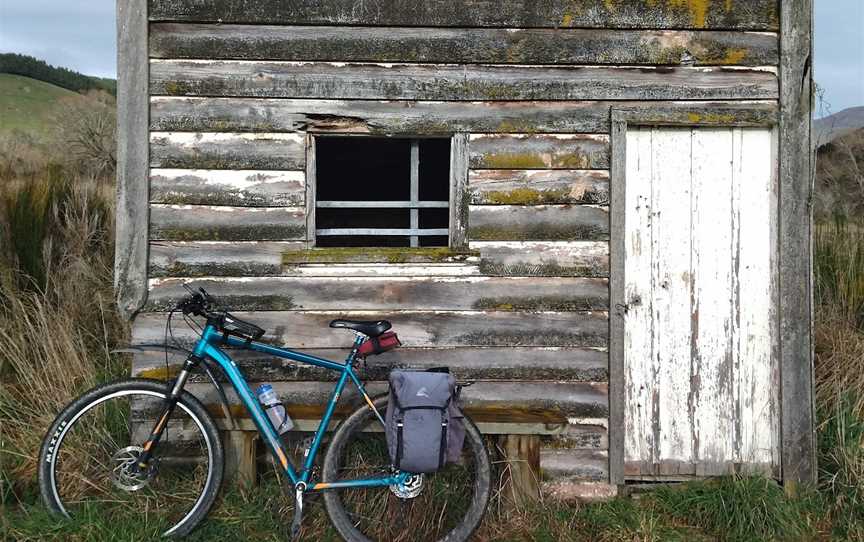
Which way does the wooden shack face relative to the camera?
toward the camera

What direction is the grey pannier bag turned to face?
toward the camera

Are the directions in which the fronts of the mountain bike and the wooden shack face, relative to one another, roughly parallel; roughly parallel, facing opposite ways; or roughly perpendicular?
roughly perpendicular

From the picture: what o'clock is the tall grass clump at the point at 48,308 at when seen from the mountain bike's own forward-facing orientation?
The tall grass clump is roughly at 2 o'clock from the mountain bike.

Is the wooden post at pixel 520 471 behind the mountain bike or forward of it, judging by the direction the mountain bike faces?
behind

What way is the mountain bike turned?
to the viewer's left

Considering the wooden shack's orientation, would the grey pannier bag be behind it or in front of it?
in front

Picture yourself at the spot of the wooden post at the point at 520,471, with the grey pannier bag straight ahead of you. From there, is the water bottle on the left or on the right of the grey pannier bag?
right

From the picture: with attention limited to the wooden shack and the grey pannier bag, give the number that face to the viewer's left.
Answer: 0
